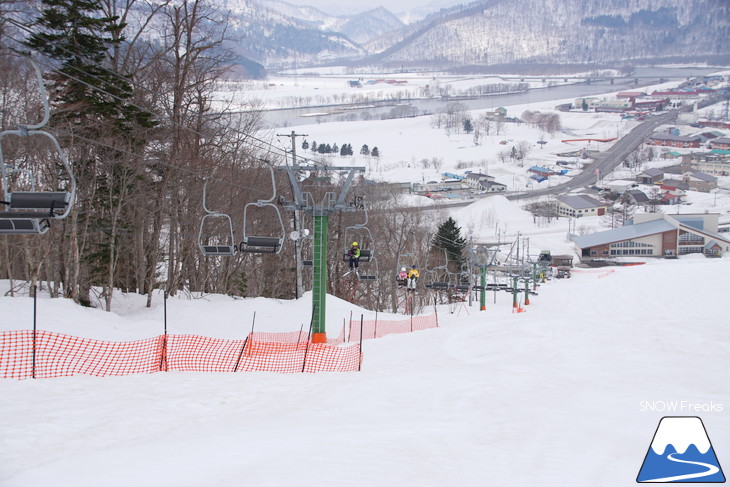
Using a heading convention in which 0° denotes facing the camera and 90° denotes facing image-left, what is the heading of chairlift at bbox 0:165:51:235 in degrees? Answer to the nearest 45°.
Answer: approximately 225°

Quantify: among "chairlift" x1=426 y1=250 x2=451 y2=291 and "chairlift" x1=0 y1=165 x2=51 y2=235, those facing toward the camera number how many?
1

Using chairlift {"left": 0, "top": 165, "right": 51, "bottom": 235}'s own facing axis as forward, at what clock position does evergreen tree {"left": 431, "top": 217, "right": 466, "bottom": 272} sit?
The evergreen tree is roughly at 12 o'clock from the chairlift.

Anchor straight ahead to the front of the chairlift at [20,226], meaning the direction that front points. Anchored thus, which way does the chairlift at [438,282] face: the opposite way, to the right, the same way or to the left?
the opposite way

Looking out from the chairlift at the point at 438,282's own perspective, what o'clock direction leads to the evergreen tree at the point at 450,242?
The evergreen tree is roughly at 6 o'clock from the chairlift.

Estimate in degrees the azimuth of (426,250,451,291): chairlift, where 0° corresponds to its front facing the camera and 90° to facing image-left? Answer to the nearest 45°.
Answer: approximately 0°

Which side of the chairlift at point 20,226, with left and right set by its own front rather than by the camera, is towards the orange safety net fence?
front

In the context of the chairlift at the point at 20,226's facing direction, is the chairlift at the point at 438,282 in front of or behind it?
in front

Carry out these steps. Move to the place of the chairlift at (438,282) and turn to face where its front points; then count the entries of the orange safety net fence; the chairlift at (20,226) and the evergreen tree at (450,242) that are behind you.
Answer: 1

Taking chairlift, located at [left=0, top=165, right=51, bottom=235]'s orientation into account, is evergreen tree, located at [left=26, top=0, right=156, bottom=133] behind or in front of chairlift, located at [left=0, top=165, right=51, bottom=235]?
in front
